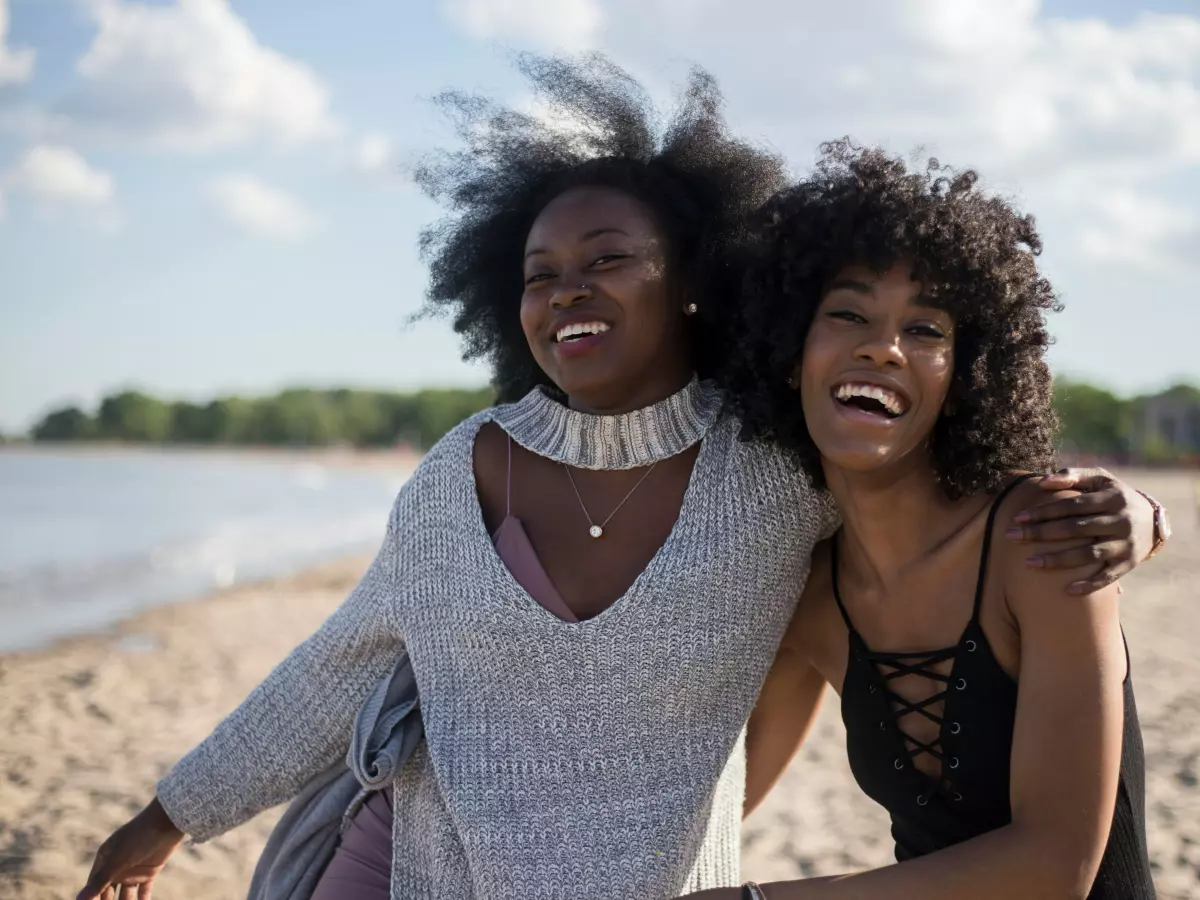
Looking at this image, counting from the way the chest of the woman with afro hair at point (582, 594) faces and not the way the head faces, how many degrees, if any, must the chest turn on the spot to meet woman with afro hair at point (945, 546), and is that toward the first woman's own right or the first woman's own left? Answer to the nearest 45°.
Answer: approximately 45° to the first woman's own left

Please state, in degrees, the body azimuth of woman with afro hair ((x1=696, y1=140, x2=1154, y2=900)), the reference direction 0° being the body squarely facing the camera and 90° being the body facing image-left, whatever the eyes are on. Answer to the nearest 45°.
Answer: approximately 45°

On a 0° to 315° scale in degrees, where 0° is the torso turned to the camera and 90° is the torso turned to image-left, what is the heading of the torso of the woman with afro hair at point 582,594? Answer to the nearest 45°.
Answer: approximately 0°
